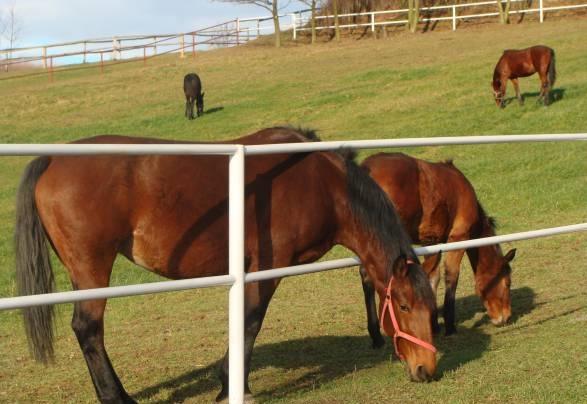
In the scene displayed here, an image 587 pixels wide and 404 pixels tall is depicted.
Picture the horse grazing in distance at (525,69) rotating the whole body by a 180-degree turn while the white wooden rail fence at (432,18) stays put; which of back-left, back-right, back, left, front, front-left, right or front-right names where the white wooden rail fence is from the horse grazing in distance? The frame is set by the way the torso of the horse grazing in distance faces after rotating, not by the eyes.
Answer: left

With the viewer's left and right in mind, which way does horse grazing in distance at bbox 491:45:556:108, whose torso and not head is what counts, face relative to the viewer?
facing to the left of the viewer

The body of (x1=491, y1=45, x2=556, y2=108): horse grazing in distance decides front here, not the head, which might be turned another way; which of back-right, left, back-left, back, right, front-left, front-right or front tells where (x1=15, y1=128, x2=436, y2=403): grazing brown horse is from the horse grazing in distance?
left

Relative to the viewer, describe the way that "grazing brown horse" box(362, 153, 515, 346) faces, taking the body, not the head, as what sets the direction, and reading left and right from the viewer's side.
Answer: facing the viewer and to the right of the viewer

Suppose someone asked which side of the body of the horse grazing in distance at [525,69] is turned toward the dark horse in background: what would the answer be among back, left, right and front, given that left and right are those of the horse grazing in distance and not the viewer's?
front

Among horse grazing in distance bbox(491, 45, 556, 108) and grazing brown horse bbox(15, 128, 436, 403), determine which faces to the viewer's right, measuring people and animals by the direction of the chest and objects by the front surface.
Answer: the grazing brown horse

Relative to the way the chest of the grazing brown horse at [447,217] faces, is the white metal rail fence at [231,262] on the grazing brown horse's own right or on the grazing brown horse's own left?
on the grazing brown horse's own right

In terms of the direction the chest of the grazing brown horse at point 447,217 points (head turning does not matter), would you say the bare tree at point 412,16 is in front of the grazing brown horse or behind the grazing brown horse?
behind

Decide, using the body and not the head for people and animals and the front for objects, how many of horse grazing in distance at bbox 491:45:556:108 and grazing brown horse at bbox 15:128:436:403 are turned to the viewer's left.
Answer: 1

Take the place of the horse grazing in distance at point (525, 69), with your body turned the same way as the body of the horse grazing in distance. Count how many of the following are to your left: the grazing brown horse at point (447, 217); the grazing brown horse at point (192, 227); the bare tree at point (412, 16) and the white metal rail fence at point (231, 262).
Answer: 3

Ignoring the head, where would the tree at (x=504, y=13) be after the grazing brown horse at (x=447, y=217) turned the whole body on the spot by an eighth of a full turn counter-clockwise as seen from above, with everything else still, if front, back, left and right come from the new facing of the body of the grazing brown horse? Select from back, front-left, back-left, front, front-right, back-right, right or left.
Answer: left

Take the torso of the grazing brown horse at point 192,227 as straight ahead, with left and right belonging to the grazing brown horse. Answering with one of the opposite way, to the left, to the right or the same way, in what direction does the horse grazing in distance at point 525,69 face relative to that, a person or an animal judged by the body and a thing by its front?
the opposite way

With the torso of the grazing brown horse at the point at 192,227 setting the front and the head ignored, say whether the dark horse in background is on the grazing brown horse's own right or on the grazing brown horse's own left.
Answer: on the grazing brown horse's own left

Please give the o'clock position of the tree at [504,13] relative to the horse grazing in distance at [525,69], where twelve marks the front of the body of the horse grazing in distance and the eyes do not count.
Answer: The tree is roughly at 3 o'clock from the horse grazing in distance.

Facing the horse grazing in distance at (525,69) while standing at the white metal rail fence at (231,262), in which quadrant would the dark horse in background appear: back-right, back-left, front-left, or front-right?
front-left

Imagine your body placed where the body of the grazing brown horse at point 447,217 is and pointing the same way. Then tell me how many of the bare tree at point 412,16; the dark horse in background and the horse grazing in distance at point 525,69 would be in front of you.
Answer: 0

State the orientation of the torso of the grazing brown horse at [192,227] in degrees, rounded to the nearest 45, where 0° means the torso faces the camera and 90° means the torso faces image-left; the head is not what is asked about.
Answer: approximately 270°

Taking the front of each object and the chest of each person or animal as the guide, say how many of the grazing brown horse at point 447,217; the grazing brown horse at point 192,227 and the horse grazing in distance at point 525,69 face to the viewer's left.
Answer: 1

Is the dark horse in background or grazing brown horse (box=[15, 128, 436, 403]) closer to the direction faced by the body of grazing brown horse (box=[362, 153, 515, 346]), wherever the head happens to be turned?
the grazing brown horse

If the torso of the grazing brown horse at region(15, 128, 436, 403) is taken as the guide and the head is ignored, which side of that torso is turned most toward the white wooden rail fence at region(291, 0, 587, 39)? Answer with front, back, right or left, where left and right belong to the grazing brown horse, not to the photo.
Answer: left
